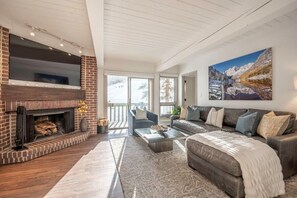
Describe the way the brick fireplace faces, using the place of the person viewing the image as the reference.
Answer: facing the viewer and to the right of the viewer

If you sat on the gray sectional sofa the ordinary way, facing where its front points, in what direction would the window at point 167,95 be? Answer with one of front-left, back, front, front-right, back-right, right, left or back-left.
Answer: right

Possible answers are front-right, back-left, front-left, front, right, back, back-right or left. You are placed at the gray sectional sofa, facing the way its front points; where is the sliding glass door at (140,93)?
right

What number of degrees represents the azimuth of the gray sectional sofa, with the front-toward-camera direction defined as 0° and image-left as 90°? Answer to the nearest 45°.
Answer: approximately 45°

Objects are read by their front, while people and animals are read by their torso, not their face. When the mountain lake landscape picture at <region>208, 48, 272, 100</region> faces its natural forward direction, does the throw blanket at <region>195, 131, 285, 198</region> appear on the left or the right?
on its left

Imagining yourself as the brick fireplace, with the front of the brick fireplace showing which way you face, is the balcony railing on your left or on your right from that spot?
on your left

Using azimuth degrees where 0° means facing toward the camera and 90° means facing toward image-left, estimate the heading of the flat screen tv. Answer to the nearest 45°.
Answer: approximately 315°

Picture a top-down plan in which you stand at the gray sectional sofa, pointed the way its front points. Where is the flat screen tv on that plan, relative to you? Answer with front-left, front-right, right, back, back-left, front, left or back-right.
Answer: front-right

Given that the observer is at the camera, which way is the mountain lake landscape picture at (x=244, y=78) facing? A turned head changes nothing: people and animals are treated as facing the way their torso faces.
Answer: facing the viewer and to the left of the viewer

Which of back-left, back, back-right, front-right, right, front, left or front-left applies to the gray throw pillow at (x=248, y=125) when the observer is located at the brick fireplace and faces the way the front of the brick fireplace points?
front

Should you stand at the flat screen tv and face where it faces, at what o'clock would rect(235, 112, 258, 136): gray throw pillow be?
The gray throw pillow is roughly at 12 o'clock from the flat screen tv.

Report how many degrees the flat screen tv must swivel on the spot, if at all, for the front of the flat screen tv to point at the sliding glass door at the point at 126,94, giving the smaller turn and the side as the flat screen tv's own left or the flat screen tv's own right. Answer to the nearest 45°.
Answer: approximately 90° to the flat screen tv's own left

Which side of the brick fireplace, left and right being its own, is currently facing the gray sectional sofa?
front

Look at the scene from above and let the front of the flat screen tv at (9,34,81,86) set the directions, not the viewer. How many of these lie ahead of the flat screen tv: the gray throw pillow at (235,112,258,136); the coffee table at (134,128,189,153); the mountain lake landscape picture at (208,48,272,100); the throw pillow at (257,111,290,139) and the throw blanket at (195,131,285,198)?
5

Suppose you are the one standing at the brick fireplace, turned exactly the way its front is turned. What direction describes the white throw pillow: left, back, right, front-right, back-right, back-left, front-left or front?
front-left

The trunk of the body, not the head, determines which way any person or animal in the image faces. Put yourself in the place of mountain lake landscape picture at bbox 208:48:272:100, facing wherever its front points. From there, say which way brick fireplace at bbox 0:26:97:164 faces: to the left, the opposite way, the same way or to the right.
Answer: the opposite way
